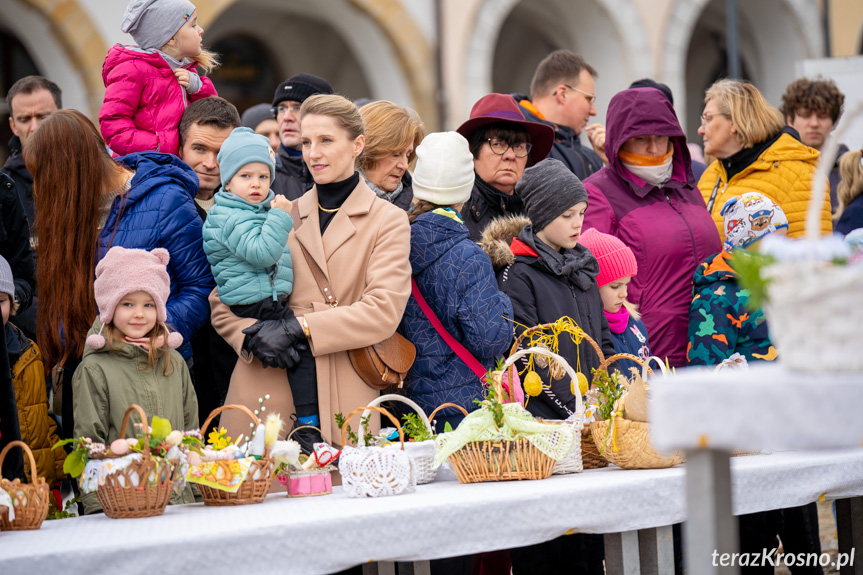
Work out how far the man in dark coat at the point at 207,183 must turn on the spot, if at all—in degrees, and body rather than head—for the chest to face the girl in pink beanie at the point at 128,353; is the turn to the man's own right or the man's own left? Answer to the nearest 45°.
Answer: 0° — they already face them

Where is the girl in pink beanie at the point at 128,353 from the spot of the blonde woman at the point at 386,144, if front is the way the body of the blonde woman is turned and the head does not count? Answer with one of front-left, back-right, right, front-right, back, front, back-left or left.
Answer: right

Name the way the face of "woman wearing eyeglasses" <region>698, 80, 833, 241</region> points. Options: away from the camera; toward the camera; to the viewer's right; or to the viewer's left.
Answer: to the viewer's left

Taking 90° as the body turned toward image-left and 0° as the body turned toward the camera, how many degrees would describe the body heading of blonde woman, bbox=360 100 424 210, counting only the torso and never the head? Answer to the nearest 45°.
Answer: approximately 315°

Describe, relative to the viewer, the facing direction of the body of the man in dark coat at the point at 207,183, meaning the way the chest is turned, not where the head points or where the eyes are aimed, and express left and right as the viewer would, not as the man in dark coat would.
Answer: facing the viewer

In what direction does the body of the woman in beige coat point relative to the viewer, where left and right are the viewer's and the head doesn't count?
facing the viewer and to the left of the viewer

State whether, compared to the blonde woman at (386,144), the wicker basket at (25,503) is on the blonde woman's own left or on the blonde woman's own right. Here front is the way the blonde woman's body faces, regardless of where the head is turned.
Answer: on the blonde woman's own right

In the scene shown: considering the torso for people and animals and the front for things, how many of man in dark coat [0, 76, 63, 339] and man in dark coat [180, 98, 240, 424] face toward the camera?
2

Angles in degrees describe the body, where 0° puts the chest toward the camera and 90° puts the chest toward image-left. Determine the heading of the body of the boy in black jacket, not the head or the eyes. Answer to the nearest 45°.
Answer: approximately 315°

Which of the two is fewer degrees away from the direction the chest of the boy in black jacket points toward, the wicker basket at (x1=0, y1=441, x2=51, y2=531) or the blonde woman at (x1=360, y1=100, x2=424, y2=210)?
the wicker basket

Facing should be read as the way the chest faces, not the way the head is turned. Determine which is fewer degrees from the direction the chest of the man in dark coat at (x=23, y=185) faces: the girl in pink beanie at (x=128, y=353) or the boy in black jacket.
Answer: the girl in pink beanie

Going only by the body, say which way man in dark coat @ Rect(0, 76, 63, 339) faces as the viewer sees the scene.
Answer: toward the camera
